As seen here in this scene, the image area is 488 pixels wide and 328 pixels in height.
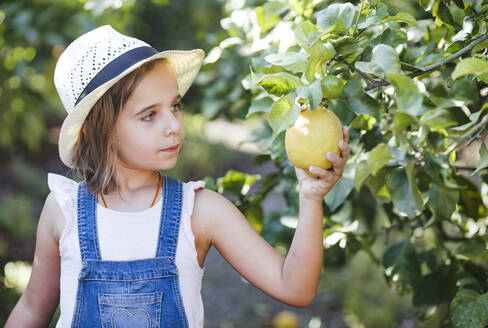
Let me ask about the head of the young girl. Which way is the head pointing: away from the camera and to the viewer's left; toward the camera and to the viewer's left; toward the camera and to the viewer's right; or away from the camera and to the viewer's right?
toward the camera and to the viewer's right

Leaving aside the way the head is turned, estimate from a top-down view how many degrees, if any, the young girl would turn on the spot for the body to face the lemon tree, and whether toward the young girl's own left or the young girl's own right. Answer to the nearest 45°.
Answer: approximately 90° to the young girl's own left

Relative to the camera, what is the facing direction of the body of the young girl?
toward the camera
